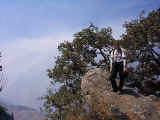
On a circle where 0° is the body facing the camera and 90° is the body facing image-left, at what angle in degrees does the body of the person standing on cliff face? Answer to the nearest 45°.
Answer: approximately 0°
